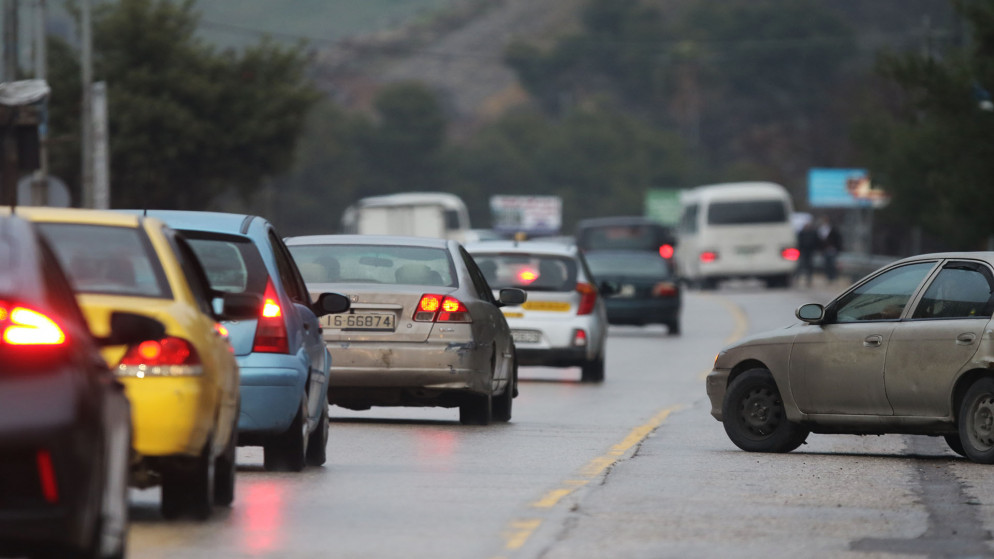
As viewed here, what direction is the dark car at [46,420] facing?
away from the camera

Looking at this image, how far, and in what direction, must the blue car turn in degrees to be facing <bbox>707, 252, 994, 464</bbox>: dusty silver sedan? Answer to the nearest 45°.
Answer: approximately 90° to its right

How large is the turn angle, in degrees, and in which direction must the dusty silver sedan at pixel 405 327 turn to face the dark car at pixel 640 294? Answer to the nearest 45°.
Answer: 0° — it already faces it

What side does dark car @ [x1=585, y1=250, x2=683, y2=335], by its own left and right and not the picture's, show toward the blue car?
back

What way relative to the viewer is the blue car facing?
away from the camera

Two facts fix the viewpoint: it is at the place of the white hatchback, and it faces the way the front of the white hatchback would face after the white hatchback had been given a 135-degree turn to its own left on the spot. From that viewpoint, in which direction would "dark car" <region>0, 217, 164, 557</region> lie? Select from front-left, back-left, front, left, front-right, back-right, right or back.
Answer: front-left

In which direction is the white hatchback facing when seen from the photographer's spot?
facing away from the viewer

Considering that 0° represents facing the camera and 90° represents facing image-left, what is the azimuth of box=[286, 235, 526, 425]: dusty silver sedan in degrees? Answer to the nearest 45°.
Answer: approximately 180°

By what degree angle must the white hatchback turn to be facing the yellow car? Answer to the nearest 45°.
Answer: approximately 180°

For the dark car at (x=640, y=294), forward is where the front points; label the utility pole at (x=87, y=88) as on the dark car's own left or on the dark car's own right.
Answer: on the dark car's own left
